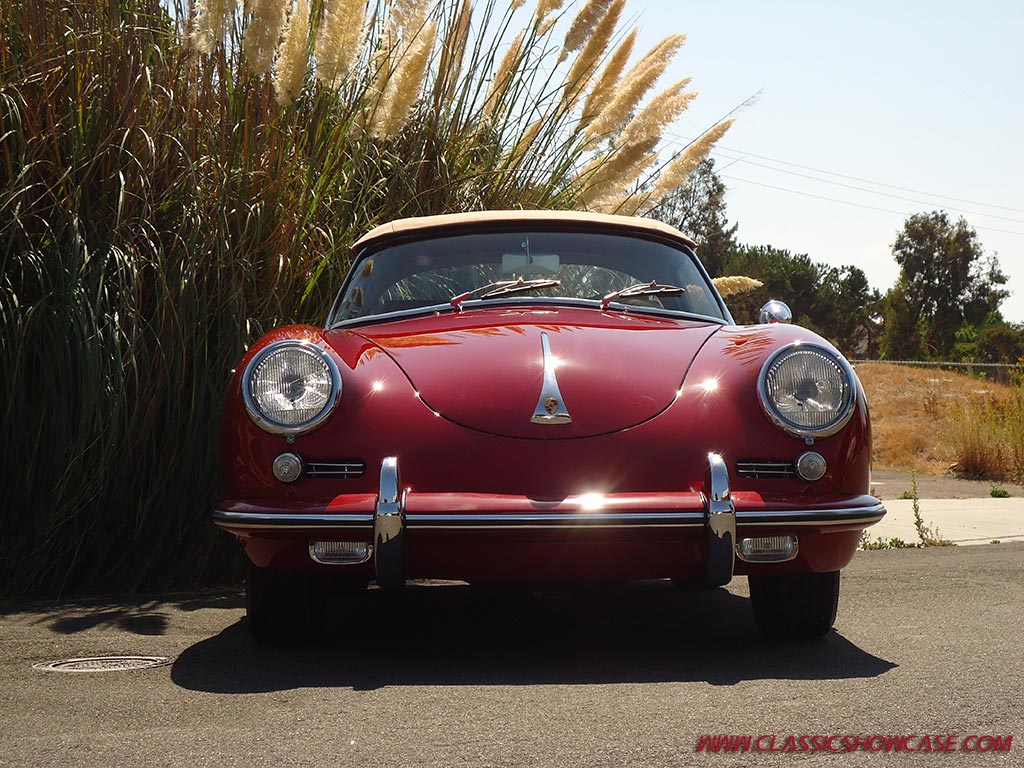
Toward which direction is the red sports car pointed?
toward the camera

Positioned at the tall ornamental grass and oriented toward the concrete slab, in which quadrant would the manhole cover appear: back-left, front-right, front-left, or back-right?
back-right

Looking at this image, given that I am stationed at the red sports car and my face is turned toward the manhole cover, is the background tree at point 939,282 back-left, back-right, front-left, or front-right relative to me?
back-right

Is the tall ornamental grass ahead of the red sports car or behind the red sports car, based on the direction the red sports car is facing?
behind

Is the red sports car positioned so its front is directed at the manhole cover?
no

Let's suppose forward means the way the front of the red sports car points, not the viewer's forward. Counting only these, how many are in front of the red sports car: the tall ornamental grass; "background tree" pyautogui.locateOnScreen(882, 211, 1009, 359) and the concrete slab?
0

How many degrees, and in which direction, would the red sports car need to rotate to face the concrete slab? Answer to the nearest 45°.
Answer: approximately 135° to its left

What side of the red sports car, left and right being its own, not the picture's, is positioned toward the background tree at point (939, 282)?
back
